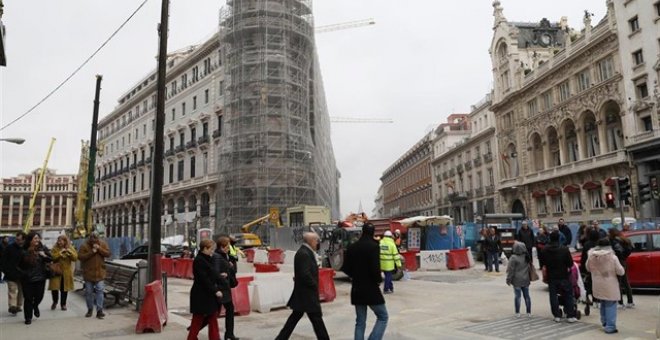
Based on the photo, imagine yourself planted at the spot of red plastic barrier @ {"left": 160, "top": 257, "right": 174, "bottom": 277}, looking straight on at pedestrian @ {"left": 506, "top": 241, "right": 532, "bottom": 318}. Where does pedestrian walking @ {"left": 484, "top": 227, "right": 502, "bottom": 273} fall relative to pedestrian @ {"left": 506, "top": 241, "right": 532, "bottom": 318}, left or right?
left

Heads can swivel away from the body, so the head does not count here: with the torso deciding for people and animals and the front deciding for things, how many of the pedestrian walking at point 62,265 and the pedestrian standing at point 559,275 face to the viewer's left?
0

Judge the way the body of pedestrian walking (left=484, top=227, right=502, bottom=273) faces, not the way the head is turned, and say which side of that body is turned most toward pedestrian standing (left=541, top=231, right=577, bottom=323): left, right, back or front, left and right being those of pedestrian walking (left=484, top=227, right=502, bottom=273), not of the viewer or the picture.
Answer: front

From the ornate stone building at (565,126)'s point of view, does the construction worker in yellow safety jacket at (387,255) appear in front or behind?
in front

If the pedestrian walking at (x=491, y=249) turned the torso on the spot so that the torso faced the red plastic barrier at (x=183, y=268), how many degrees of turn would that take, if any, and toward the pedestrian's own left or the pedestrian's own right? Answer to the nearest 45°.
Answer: approximately 90° to the pedestrian's own right

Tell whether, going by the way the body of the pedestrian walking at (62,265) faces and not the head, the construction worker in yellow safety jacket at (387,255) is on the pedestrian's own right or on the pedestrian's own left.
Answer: on the pedestrian's own left

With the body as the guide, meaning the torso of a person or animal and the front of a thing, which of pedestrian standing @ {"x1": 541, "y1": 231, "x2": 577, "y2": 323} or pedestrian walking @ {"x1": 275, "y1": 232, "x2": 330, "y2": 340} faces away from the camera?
pedestrian standing @ {"x1": 541, "y1": 231, "x2": 577, "y2": 323}

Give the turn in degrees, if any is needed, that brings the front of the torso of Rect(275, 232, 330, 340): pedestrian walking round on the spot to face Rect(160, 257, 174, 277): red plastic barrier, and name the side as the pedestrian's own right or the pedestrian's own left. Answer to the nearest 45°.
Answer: approximately 90° to the pedestrian's own left

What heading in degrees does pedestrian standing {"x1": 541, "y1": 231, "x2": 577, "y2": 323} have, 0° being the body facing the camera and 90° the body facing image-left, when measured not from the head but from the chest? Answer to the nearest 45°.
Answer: approximately 180°

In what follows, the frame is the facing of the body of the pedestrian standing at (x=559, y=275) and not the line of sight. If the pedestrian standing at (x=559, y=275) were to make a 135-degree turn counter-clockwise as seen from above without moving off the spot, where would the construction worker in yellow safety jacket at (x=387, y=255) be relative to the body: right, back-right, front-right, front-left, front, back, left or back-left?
right

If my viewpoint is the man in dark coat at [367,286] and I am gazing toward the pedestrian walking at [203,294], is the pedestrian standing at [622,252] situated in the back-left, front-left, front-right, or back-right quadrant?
back-right
